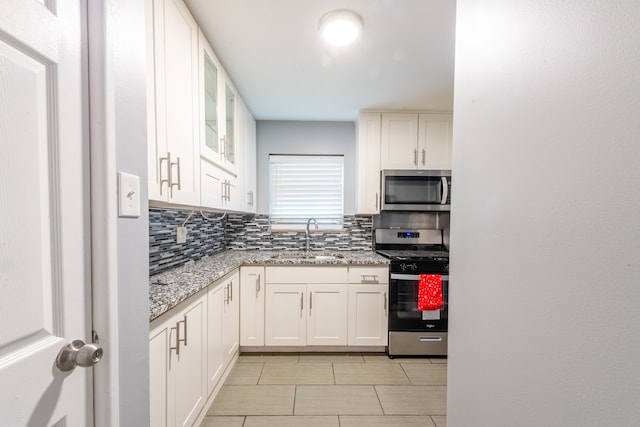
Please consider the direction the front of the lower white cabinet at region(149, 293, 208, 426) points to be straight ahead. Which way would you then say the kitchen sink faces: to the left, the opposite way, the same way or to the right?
to the right

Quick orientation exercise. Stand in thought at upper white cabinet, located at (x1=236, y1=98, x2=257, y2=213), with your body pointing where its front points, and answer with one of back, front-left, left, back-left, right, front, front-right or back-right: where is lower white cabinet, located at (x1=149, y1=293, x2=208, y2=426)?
right

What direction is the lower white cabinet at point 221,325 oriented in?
to the viewer's right

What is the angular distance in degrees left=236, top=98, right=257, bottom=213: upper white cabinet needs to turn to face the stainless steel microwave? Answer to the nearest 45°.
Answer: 0° — it already faces it

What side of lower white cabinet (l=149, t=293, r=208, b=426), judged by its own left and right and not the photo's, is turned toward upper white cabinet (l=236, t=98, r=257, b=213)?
left

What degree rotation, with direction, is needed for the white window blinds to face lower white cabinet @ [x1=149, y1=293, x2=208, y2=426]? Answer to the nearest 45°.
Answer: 0° — it already faces it

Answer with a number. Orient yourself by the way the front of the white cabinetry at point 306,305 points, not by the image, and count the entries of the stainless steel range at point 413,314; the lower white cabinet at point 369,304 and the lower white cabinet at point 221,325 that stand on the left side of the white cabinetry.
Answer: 2

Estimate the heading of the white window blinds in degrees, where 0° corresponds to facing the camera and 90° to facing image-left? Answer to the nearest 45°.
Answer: approximately 0°

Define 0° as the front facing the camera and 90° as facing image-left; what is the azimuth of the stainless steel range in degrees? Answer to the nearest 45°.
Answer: approximately 0°

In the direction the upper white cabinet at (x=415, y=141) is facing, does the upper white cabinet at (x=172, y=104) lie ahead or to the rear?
ahead
